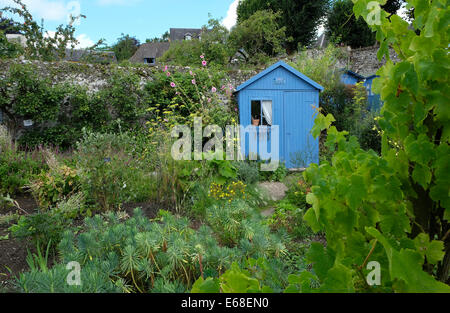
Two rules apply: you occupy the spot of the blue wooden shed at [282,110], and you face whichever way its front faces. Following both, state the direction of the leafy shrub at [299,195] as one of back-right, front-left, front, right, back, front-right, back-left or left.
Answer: front

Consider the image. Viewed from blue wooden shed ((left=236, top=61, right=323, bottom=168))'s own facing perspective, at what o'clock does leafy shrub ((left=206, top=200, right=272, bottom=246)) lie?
The leafy shrub is roughly at 12 o'clock from the blue wooden shed.

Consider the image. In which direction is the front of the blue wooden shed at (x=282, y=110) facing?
toward the camera

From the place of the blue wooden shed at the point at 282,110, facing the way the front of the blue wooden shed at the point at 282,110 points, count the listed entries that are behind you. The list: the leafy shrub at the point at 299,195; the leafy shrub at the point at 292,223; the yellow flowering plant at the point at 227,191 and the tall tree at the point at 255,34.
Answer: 1

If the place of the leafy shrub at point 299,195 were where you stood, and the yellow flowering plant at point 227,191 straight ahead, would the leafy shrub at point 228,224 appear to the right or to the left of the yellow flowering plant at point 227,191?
left

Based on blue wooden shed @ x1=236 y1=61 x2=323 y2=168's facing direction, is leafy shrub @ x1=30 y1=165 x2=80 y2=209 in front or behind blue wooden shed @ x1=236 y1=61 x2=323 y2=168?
in front

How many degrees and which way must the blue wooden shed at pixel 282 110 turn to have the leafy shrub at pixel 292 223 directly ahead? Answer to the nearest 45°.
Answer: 0° — it already faces it

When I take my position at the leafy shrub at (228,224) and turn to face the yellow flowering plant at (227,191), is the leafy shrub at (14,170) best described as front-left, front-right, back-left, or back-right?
front-left

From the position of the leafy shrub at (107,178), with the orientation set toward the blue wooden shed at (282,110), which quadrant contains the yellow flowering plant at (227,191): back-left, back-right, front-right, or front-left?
front-right

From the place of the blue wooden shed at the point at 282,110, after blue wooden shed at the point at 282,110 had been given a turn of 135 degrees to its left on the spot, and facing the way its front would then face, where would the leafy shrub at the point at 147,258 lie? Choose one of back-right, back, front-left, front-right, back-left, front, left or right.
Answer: back-right

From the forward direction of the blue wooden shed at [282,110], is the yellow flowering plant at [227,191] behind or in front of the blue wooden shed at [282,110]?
in front

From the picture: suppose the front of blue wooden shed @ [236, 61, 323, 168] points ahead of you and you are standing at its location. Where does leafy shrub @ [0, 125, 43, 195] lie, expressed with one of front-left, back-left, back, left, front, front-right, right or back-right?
front-right

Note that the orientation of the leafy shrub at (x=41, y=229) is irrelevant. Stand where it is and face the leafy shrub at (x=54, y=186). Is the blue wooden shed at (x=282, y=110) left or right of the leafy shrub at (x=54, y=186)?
right

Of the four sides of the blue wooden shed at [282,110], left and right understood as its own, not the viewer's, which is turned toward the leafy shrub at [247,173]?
front

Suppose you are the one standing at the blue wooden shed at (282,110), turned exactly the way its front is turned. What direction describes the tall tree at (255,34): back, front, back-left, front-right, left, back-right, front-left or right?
back

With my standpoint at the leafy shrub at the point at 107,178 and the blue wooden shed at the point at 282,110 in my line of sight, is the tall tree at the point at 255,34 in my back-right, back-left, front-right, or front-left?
front-left
